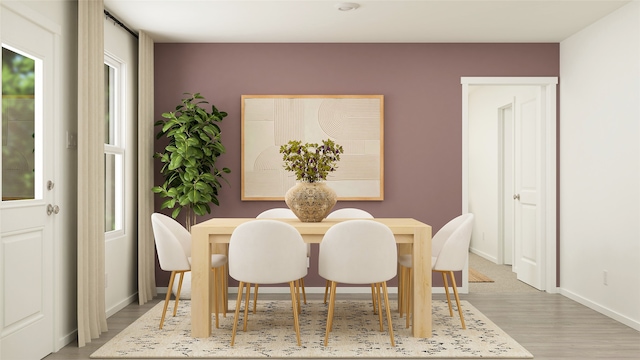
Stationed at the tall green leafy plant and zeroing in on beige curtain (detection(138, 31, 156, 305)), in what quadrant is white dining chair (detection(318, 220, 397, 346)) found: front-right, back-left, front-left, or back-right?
back-left

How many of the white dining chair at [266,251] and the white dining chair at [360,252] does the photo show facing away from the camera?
2

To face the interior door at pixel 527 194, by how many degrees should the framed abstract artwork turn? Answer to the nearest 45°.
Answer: approximately 90° to its left

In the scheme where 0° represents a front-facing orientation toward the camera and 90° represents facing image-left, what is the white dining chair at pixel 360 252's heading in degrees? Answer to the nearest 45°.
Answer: approximately 180°

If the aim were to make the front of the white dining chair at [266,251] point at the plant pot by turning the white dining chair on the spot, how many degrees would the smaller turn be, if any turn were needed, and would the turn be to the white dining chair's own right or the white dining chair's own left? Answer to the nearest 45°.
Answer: approximately 45° to the white dining chair's own right

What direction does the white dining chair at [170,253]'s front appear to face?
to the viewer's right

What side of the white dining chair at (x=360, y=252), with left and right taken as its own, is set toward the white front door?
left

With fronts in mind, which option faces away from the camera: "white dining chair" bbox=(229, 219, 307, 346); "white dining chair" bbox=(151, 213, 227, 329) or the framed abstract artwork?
"white dining chair" bbox=(229, 219, 307, 346)

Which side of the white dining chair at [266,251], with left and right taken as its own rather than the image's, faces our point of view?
back

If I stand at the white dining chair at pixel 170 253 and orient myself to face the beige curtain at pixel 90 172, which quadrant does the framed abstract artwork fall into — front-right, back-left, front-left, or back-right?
back-right

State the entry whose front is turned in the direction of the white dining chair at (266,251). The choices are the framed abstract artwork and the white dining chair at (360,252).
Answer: the framed abstract artwork

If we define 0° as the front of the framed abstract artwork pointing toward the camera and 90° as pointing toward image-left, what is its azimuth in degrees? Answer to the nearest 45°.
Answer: approximately 0°

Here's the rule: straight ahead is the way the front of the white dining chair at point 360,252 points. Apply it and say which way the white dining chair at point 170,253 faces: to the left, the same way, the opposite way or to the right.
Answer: to the right

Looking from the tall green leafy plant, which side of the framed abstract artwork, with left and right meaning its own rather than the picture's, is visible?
right
